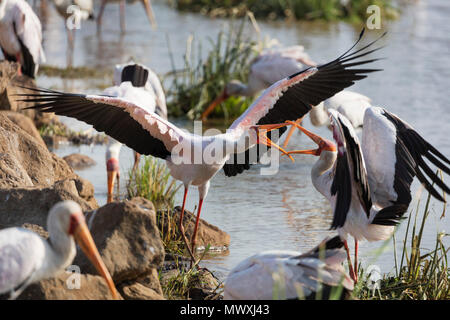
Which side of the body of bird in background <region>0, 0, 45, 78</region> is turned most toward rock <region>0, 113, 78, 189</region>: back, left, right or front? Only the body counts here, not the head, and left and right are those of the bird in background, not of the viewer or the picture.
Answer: left

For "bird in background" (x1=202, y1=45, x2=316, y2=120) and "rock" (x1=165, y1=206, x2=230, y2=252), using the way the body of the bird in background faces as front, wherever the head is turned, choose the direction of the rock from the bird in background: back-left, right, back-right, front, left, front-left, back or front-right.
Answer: left

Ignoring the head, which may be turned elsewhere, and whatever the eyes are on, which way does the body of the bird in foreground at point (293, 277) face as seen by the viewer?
to the viewer's left

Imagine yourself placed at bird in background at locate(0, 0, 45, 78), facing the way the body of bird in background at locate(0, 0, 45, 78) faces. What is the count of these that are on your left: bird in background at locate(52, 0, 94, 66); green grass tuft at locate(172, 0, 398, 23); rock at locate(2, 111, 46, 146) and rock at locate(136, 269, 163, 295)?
2

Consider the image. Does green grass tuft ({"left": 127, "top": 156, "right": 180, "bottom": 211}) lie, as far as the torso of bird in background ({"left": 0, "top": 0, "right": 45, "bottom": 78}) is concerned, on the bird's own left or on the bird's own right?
on the bird's own left

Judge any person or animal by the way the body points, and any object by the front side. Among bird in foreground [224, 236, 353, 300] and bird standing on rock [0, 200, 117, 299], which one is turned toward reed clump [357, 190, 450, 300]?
the bird standing on rock

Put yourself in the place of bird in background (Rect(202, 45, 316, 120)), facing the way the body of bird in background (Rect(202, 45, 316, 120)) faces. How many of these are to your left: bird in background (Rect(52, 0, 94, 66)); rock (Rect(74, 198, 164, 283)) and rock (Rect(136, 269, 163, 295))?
2

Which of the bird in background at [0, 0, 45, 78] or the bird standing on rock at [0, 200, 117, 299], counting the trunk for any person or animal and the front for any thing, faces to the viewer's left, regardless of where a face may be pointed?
the bird in background

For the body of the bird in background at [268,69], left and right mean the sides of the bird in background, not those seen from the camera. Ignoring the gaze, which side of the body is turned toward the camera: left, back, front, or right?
left

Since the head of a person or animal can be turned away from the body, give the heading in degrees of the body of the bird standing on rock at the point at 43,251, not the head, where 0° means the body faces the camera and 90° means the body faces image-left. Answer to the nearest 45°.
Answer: approximately 270°

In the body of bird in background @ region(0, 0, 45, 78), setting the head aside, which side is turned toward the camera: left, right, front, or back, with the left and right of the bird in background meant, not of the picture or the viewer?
left
